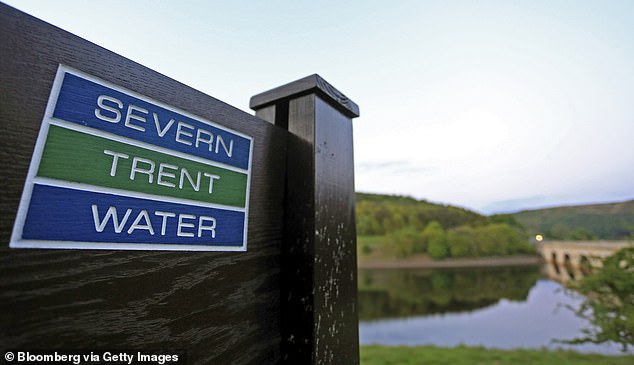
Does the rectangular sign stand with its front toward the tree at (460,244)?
no

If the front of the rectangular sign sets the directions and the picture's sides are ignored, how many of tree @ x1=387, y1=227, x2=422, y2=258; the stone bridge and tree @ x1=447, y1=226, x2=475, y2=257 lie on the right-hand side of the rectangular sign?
0

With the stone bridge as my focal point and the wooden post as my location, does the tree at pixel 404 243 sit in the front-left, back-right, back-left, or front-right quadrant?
front-left

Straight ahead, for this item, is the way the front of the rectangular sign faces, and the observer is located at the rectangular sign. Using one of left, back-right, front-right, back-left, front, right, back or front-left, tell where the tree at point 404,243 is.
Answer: left

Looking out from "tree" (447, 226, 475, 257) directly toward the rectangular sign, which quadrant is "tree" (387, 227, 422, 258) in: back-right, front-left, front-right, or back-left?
front-right

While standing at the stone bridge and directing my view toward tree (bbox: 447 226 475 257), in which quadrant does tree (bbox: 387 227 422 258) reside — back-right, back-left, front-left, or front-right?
front-left

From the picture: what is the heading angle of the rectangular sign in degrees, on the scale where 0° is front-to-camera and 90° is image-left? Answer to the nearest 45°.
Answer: approximately 315°
